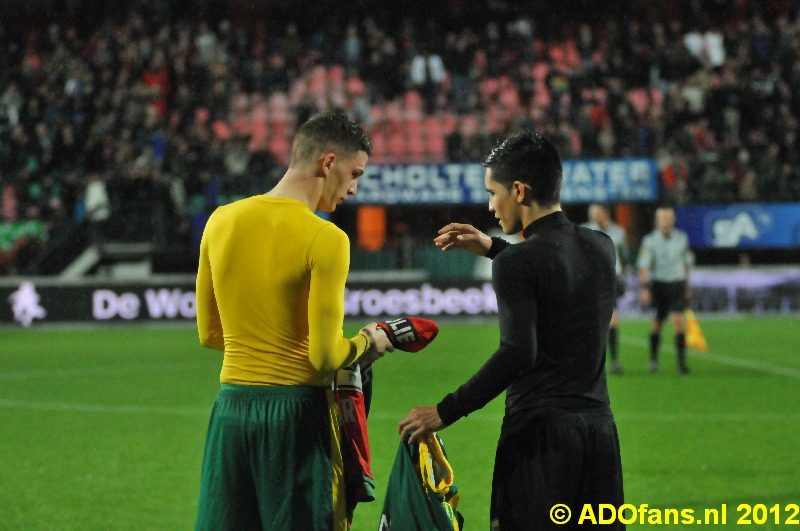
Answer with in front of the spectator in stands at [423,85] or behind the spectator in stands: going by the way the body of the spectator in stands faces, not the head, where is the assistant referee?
in front

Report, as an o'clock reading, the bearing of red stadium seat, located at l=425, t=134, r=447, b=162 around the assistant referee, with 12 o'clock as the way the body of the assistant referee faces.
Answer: The red stadium seat is roughly at 5 o'clock from the assistant referee.

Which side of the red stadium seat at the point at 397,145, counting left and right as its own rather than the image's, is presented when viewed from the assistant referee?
front

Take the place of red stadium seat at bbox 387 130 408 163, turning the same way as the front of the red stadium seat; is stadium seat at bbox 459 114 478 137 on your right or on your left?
on your left

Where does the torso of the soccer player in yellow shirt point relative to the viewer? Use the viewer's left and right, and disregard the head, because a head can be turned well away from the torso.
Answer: facing away from the viewer and to the right of the viewer

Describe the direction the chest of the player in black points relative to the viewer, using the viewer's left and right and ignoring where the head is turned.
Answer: facing away from the viewer and to the left of the viewer

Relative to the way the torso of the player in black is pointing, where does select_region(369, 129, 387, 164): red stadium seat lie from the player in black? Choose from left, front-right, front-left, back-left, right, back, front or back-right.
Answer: front-right

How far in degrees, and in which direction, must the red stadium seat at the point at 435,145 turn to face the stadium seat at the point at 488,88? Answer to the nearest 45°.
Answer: approximately 135° to its left

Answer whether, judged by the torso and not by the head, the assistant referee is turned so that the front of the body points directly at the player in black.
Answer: yes

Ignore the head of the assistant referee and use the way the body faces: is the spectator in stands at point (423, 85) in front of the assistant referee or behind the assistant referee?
behind
